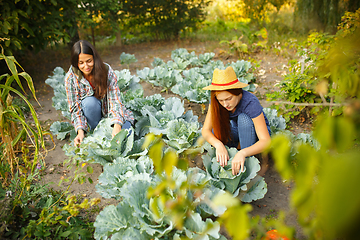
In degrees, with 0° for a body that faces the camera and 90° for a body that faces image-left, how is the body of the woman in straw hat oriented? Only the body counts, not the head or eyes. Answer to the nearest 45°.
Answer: approximately 45°

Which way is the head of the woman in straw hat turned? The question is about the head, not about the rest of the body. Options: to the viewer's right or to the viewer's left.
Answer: to the viewer's left

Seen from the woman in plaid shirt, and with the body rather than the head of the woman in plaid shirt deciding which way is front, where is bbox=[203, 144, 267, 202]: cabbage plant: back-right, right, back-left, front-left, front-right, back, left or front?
front-left

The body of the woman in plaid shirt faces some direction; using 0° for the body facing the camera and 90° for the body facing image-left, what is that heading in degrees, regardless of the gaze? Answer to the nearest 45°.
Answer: approximately 0°

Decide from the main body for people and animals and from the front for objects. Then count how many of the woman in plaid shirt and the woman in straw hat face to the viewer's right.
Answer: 0
